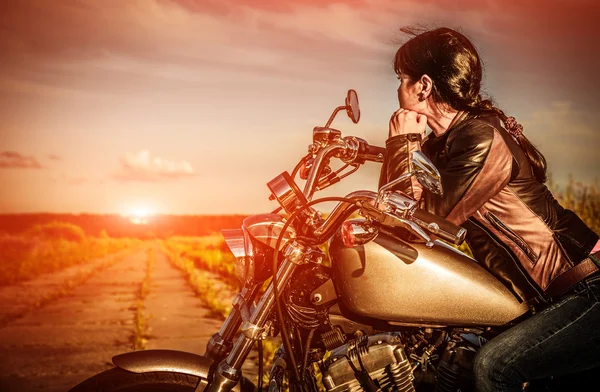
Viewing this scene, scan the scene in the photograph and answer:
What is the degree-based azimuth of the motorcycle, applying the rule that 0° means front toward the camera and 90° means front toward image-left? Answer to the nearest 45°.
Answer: approximately 90°

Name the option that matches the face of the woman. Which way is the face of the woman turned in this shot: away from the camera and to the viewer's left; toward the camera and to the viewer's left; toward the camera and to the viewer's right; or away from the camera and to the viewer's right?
away from the camera and to the viewer's left

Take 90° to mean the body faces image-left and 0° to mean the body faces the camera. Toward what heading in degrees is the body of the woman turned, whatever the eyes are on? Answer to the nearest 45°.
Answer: approximately 90°
